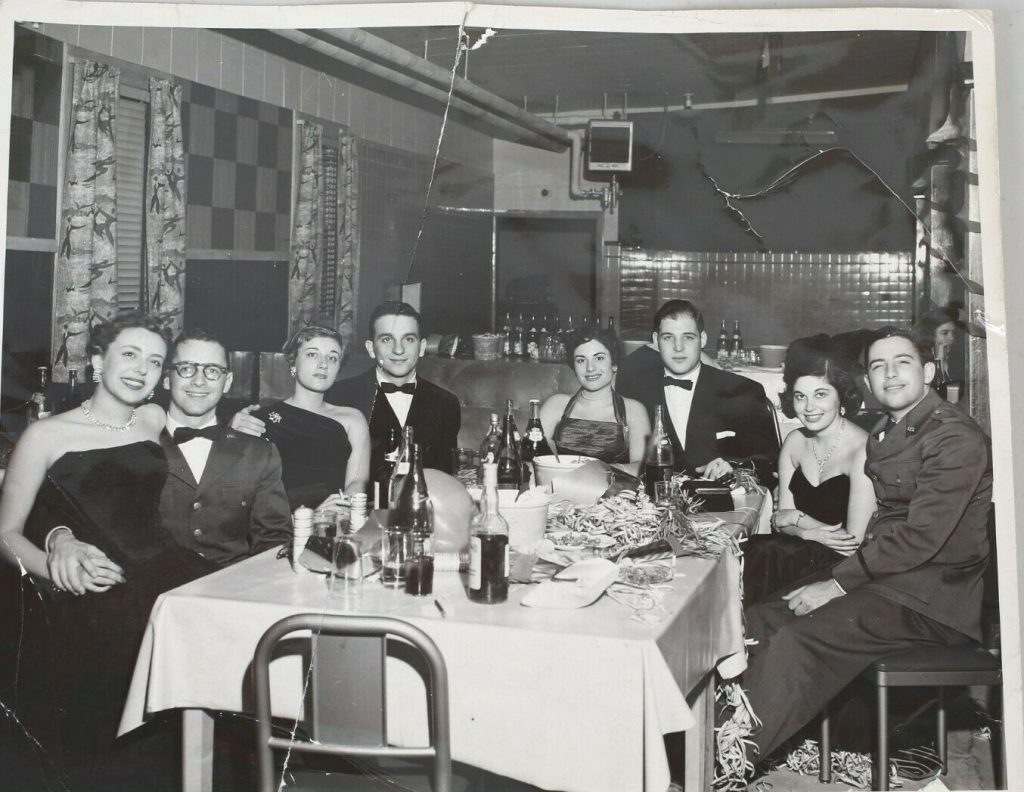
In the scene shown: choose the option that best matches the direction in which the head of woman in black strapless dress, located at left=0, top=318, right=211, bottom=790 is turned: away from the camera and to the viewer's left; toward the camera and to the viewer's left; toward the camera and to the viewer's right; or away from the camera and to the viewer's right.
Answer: toward the camera and to the viewer's right

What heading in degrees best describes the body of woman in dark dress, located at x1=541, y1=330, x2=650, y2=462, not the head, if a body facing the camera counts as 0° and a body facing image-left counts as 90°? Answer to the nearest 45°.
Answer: approximately 0°

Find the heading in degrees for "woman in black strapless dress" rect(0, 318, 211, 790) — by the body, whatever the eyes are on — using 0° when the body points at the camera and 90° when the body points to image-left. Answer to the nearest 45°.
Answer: approximately 315°

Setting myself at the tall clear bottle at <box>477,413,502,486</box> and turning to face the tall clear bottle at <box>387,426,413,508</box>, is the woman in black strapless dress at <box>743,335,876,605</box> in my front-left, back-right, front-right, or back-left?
back-left

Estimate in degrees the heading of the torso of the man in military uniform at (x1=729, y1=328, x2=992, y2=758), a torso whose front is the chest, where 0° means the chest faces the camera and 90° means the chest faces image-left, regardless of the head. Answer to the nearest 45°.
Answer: approximately 45°

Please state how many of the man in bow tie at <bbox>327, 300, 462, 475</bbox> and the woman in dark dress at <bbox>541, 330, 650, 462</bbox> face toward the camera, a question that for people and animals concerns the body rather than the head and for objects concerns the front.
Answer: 2
